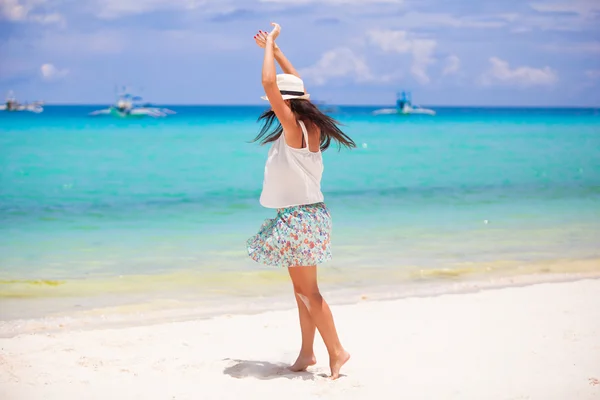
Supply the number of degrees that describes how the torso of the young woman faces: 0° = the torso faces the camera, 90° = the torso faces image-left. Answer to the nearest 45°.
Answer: approximately 135°

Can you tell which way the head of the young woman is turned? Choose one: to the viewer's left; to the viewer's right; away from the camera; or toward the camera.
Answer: away from the camera
